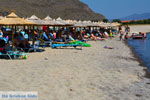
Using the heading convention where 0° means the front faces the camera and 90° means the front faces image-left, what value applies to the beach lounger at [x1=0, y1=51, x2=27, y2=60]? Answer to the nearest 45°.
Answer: approximately 270°
